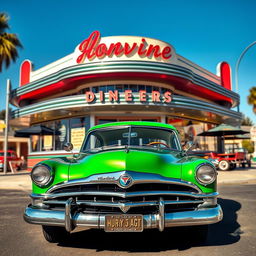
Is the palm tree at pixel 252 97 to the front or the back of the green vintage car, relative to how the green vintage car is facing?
to the back

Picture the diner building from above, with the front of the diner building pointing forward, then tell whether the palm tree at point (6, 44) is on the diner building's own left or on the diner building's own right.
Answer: on the diner building's own right

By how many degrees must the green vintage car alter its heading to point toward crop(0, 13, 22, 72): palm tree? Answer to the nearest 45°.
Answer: approximately 135° to its right

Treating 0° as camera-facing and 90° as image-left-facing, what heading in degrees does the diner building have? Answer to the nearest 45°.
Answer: approximately 0°
